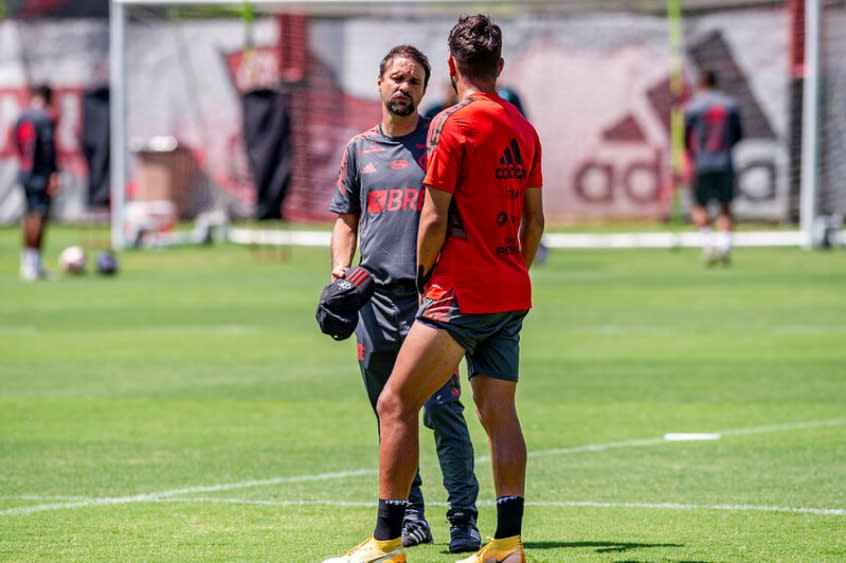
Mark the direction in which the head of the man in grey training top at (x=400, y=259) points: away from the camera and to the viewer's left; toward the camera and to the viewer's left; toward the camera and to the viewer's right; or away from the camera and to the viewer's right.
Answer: toward the camera and to the viewer's right

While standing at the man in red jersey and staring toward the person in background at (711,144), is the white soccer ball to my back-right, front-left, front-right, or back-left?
front-left

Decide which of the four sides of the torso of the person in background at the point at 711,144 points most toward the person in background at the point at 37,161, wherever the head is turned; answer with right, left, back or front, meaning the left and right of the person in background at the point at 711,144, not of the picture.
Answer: left

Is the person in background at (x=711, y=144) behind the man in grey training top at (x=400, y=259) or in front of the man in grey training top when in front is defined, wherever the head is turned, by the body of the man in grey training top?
behind

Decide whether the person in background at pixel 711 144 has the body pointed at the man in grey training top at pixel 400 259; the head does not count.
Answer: no

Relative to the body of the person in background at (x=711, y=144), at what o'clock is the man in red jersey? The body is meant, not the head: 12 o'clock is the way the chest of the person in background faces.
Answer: The man in red jersey is roughly at 6 o'clock from the person in background.

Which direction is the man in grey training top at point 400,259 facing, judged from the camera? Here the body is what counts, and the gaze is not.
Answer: toward the camera

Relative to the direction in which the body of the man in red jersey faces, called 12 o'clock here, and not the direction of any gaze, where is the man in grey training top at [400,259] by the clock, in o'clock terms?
The man in grey training top is roughly at 1 o'clock from the man in red jersey.

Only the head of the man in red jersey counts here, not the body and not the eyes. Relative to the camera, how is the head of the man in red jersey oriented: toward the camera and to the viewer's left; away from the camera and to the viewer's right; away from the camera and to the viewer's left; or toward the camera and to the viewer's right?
away from the camera and to the viewer's left

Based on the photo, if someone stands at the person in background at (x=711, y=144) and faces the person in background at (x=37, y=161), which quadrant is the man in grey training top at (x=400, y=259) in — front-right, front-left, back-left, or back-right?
front-left

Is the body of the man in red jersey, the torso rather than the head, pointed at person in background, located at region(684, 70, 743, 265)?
no
